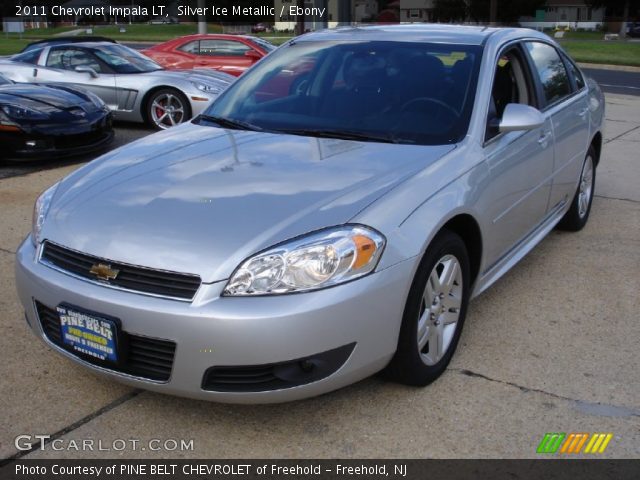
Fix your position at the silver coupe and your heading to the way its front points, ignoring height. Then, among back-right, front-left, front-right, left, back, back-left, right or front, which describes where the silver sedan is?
front-right

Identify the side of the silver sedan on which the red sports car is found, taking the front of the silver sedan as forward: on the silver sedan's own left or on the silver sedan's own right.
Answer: on the silver sedan's own right

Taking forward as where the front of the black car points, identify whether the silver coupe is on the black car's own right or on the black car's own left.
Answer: on the black car's own left

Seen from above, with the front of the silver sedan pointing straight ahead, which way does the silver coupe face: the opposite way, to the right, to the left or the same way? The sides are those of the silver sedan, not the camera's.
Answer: to the left

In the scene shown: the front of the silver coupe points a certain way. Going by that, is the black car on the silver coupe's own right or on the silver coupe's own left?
on the silver coupe's own right

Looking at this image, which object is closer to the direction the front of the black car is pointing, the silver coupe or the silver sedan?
the silver sedan

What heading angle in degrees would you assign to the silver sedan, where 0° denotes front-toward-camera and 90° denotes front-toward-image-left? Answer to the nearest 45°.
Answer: approximately 45°

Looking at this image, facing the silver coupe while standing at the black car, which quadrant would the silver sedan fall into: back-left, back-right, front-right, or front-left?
back-right

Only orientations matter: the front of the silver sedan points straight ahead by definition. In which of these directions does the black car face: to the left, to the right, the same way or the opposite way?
to the left

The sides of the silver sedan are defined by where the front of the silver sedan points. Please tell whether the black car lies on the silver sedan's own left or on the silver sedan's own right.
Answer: on the silver sedan's own right

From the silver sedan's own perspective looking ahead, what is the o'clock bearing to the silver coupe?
The silver coupe is roughly at 4 o'clock from the silver sedan.
